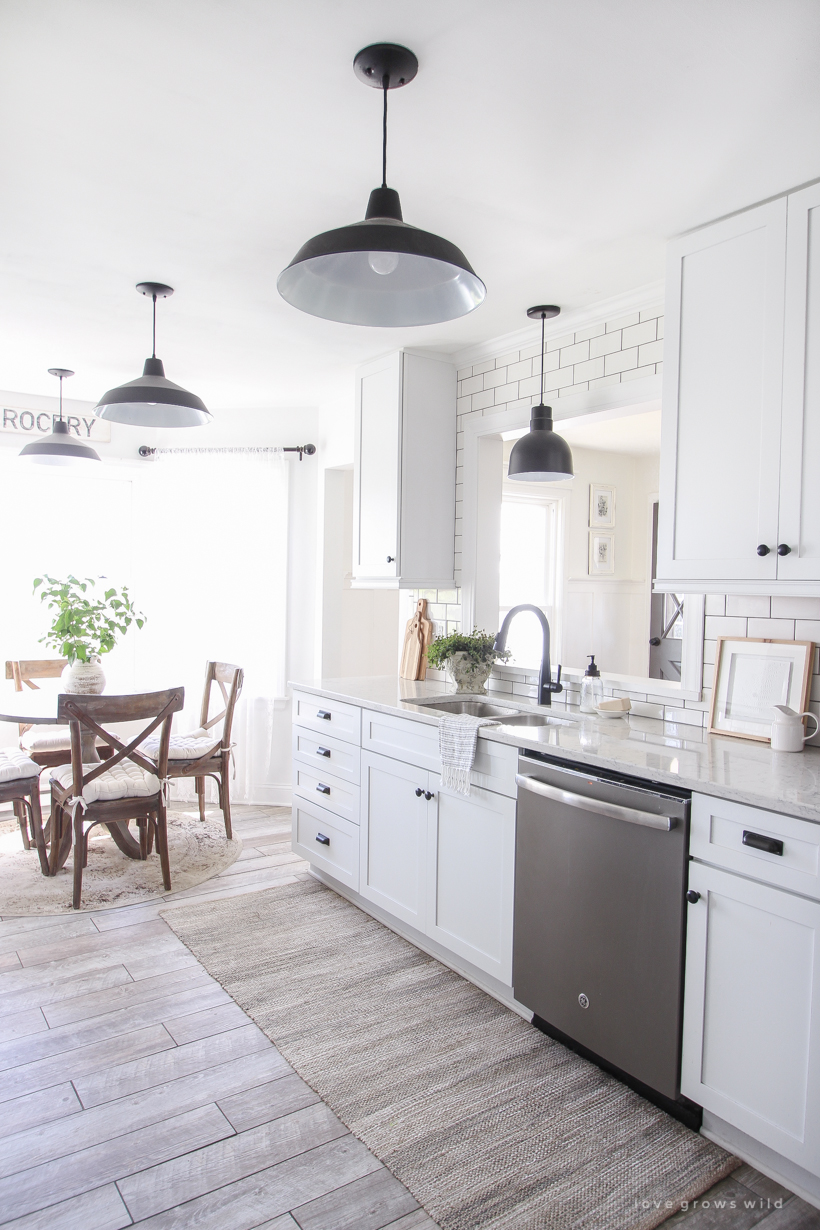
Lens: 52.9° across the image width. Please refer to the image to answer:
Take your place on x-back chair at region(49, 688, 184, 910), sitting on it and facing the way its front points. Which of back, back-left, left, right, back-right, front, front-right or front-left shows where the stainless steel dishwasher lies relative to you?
back

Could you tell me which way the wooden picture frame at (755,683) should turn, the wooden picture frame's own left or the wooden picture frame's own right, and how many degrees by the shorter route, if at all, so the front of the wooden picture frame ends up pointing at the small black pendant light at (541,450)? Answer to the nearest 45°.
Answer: approximately 90° to the wooden picture frame's own right

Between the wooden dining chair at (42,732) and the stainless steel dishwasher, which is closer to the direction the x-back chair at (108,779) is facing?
the wooden dining chair

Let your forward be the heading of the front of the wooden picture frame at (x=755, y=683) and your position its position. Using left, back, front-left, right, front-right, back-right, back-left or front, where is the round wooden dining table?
front-right

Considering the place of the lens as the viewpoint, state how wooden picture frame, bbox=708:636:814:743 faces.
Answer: facing the viewer and to the left of the viewer

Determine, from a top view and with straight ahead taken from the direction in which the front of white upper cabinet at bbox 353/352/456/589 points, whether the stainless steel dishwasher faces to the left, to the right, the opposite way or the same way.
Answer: the same way

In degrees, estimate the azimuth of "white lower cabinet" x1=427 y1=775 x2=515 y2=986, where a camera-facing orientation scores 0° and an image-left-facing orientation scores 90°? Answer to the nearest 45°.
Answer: approximately 45°

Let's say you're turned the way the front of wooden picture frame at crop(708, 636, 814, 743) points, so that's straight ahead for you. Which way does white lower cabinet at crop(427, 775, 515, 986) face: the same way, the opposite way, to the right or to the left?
the same way

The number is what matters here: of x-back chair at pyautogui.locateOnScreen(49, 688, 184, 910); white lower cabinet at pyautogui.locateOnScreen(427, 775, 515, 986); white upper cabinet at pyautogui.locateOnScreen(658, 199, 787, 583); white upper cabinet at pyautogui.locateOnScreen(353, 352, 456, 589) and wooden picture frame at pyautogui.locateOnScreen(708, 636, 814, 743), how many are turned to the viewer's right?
0

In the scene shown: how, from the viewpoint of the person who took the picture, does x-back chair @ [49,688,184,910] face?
facing away from the viewer and to the left of the viewer

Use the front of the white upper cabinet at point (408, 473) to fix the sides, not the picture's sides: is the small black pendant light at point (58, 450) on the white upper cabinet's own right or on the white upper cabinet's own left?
on the white upper cabinet's own right

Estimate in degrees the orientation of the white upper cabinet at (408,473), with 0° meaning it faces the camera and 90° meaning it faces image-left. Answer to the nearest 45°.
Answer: approximately 45°

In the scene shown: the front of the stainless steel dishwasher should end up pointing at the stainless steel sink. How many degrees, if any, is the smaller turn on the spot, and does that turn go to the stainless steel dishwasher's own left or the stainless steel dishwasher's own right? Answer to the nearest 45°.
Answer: approximately 90° to the stainless steel dishwasher's own right

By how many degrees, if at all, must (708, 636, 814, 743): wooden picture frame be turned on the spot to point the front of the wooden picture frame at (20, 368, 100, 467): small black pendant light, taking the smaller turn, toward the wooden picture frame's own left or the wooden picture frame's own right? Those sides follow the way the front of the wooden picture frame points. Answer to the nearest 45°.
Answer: approximately 45° to the wooden picture frame's own right

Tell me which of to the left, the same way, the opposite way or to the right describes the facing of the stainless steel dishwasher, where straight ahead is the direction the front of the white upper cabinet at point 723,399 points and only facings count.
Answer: the same way
